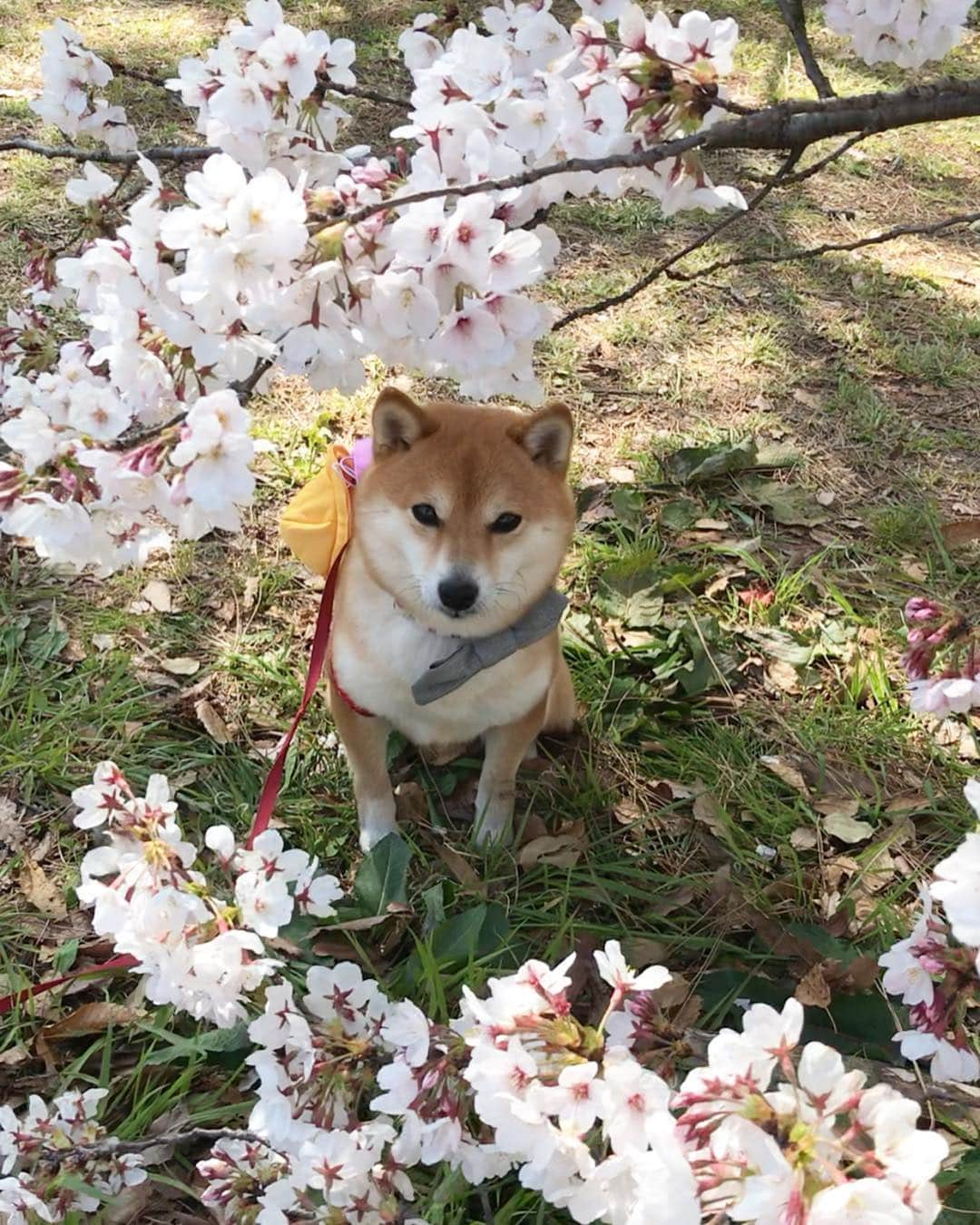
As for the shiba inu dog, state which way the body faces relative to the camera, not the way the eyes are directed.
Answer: toward the camera

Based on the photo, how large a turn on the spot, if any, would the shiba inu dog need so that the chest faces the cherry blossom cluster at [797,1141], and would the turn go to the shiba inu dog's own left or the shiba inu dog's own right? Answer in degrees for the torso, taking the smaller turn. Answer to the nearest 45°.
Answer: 0° — it already faces it

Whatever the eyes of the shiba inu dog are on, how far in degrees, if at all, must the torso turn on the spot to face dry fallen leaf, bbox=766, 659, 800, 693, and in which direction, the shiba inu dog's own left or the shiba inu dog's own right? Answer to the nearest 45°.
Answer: approximately 135° to the shiba inu dog's own left

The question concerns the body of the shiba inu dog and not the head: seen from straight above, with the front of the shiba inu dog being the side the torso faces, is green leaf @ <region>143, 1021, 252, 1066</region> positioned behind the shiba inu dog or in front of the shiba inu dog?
in front

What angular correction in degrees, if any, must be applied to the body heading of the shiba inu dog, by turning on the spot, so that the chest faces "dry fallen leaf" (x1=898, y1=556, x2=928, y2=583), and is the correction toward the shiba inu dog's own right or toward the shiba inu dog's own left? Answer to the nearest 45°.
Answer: approximately 135° to the shiba inu dog's own left

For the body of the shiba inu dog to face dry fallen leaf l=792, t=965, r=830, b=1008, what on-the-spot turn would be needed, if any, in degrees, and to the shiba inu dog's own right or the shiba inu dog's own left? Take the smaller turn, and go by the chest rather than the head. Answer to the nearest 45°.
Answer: approximately 45° to the shiba inu dog's own left
